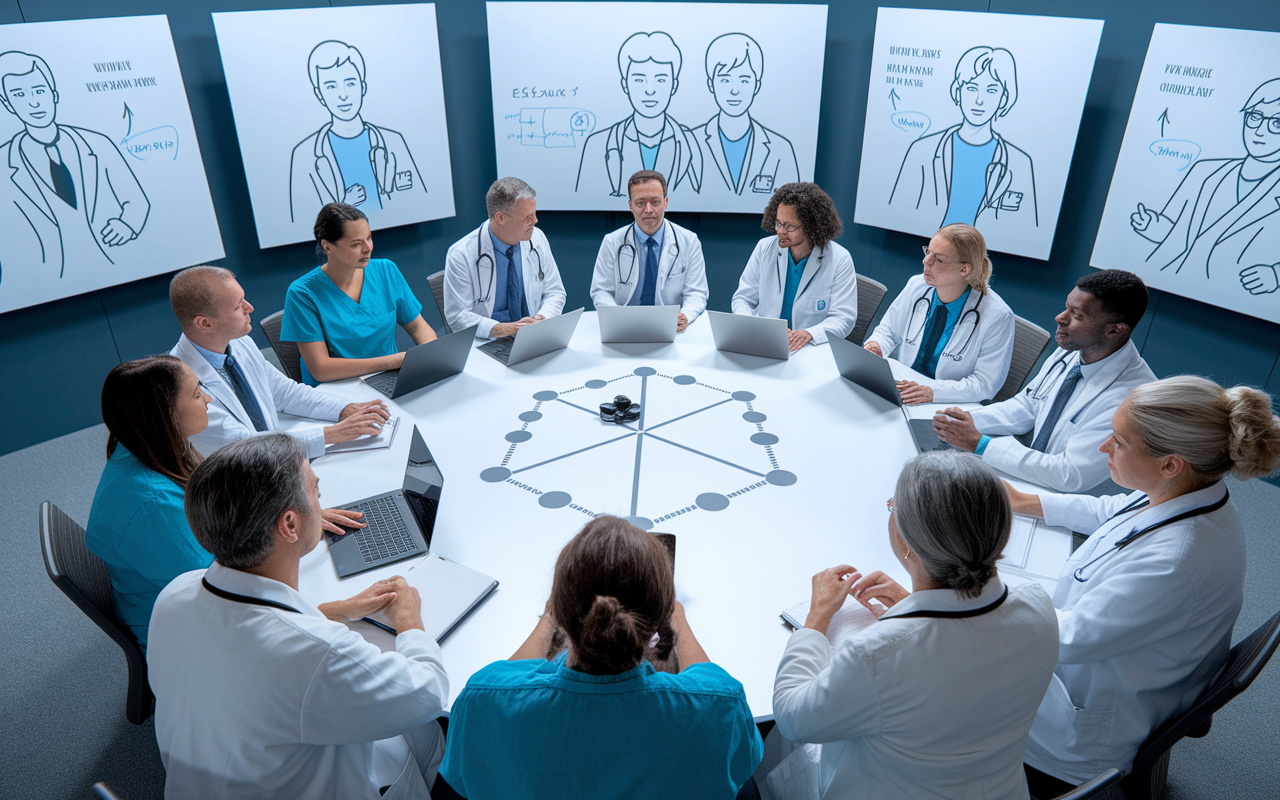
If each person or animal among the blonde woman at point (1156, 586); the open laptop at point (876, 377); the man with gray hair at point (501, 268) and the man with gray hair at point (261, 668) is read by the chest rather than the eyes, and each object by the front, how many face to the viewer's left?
1

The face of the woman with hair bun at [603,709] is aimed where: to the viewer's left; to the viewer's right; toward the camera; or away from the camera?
away from the camera

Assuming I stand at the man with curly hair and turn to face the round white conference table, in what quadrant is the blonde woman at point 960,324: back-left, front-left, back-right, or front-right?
front-left

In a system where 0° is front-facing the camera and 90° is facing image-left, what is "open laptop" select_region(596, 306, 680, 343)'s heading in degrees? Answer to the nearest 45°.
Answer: approximately 180°

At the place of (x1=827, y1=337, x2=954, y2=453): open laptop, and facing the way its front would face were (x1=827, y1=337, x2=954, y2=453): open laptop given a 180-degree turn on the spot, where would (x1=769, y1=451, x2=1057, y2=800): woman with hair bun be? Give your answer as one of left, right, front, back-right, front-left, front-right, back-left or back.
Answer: front-left

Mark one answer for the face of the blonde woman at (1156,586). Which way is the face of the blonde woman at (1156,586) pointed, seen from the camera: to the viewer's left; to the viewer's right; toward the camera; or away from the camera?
to the viewer's left

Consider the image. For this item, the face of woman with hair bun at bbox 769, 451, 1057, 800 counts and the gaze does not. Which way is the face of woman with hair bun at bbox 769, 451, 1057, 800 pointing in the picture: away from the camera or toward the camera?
away from the camera

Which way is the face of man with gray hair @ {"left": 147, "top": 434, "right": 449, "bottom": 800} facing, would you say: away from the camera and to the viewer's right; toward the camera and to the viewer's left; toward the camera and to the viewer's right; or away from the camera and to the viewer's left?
away from the camera and to the viewer's right

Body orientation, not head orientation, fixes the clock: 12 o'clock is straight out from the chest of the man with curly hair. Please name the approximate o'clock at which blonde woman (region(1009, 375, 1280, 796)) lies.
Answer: The blonde woman is roughly at 10 o'clock from the man with curly hair.

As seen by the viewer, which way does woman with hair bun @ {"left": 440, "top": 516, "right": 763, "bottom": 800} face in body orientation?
away from the camera

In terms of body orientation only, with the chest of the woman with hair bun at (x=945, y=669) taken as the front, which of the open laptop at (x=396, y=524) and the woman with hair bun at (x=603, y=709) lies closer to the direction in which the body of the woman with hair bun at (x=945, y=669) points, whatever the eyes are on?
the open laptop

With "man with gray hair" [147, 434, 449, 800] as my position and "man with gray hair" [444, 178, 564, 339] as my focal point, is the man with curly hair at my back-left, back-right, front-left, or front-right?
front-right

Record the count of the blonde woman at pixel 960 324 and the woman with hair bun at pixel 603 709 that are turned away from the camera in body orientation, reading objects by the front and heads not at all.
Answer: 1

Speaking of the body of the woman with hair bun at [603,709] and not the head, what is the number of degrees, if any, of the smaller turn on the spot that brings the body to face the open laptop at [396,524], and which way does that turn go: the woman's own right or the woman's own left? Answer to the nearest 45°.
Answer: approximately 45° to the woman's own left

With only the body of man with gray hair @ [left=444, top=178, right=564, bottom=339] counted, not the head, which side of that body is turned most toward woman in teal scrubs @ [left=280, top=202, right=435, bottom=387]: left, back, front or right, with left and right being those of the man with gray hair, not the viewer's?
right

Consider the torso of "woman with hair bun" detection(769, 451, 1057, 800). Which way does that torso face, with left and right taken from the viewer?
facing away from the viewer and to the left of the viewer

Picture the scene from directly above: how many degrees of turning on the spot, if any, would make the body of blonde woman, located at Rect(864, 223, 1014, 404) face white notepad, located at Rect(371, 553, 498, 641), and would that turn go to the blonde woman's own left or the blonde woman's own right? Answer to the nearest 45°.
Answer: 0° — they already face it

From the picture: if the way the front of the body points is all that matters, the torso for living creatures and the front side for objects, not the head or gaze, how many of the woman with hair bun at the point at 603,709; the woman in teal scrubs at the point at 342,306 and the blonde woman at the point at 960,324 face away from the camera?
1
